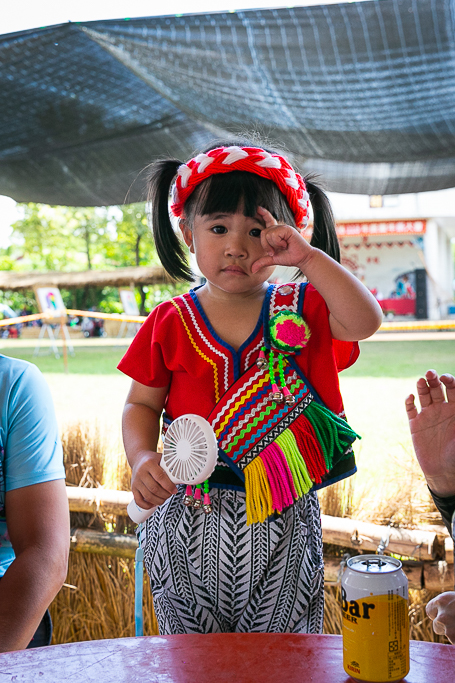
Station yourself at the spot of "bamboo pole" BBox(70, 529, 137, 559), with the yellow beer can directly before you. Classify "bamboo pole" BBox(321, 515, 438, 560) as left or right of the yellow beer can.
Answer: left

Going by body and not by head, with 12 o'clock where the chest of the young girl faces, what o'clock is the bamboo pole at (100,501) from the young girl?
The bamboo pole is roughly at 5 o'clock from the young girl.

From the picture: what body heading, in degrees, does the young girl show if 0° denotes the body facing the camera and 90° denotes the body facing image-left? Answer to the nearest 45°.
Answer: approximately 0°

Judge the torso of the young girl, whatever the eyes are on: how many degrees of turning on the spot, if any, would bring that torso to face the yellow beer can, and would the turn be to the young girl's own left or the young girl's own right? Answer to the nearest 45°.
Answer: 0° — they already face it

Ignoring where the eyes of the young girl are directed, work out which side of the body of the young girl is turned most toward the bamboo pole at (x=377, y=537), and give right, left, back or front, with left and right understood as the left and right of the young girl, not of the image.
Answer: back

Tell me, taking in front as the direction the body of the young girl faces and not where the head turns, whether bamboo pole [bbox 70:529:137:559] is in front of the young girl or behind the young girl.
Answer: behind

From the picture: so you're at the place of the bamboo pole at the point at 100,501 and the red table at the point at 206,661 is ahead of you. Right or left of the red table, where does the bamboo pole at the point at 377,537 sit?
left
